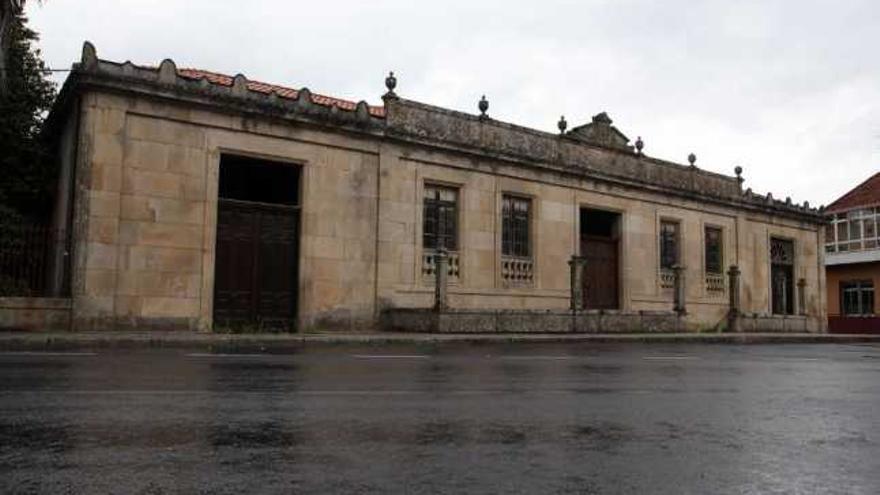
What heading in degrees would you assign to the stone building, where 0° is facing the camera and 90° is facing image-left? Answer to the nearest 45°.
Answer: approximately 315°

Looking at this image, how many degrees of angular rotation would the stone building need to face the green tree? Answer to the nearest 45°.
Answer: approximately 135° to its right

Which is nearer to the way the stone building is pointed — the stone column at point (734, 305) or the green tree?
the stone column

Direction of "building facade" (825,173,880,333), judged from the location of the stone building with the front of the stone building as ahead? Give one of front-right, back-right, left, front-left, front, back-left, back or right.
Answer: left

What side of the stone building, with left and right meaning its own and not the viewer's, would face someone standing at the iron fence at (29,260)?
right
